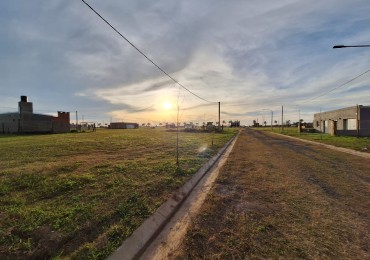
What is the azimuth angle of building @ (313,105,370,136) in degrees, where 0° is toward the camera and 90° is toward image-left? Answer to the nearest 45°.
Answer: approximately 45°

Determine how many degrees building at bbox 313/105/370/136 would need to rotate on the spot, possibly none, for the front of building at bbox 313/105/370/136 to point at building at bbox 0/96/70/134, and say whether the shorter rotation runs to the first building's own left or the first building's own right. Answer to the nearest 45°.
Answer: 0° — it already faces it
